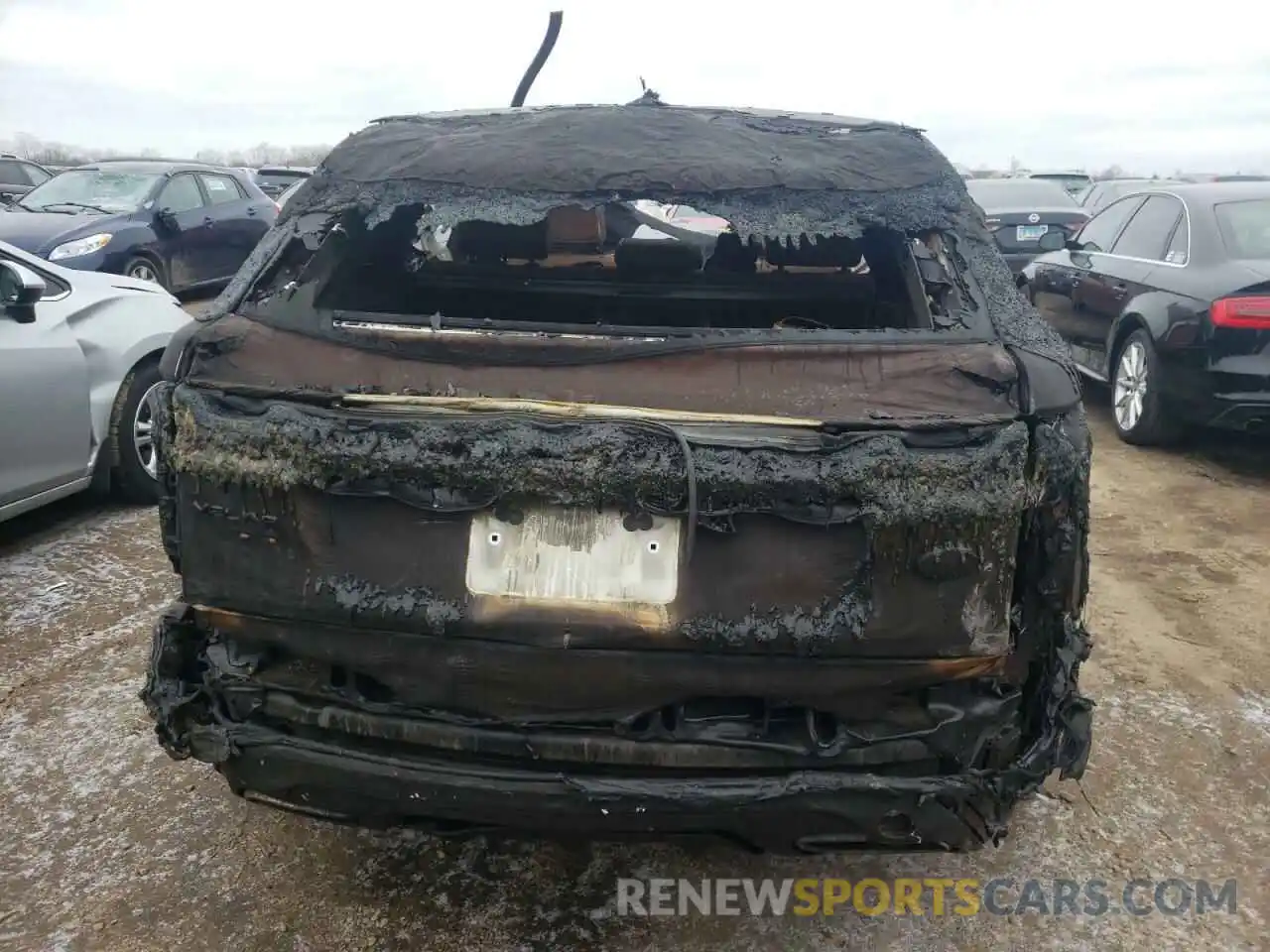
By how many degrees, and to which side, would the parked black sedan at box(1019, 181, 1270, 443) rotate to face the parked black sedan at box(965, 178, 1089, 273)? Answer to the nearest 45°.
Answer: approximately 45° to its right

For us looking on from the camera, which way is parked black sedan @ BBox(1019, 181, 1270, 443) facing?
facing away from the viewer and to the left of the viewer

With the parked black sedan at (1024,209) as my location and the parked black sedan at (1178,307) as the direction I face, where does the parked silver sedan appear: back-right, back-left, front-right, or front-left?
front-right

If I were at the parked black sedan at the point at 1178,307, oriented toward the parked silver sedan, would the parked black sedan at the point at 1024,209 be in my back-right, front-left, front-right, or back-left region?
back-right

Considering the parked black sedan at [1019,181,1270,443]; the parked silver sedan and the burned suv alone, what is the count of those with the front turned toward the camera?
0

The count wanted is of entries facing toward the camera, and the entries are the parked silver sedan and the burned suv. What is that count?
0

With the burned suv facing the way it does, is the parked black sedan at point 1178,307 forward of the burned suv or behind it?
forward

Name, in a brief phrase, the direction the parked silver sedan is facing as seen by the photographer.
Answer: facing away from the viewer and to the right of the viewer

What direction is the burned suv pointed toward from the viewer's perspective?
away from the camera

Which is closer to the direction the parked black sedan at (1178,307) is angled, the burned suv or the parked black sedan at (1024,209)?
the parked black sedan

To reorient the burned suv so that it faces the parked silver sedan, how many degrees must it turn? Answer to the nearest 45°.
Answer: approximately 45° to its left
